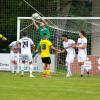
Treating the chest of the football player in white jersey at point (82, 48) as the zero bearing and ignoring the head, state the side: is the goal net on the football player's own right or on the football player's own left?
on the football player's own right

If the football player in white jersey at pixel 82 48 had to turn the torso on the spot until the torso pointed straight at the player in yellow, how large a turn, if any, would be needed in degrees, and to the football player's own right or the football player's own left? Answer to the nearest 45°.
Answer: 0° — they already face them

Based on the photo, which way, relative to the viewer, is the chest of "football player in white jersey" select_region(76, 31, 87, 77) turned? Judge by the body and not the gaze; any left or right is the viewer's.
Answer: facing the viewer and to the left of the viewer

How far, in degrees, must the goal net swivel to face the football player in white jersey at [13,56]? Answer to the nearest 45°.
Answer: approximately 90° to its right

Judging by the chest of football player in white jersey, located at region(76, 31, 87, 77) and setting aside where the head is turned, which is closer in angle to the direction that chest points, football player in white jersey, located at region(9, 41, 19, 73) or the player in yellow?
the player in yellow

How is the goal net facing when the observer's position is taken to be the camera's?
facing the viewer

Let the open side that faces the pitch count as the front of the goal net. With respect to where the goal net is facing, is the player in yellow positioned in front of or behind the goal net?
in front

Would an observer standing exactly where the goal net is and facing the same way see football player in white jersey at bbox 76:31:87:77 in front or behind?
in front

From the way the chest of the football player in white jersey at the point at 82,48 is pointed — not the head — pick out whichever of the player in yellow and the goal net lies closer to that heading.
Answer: the player in yellow
